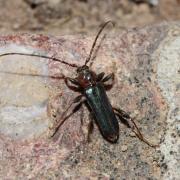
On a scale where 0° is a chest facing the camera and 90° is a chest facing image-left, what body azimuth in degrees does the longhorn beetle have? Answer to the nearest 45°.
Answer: approximately 135°
